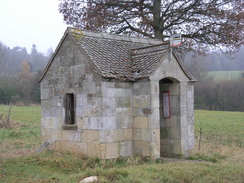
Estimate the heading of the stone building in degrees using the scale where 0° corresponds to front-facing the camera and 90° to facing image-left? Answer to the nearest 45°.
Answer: approximately 315°
